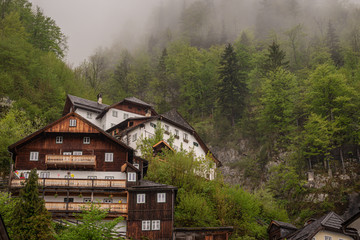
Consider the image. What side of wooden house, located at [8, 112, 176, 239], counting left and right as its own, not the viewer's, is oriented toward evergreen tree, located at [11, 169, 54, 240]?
front

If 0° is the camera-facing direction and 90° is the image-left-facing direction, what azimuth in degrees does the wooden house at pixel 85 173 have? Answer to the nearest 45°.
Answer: approximately 0°
